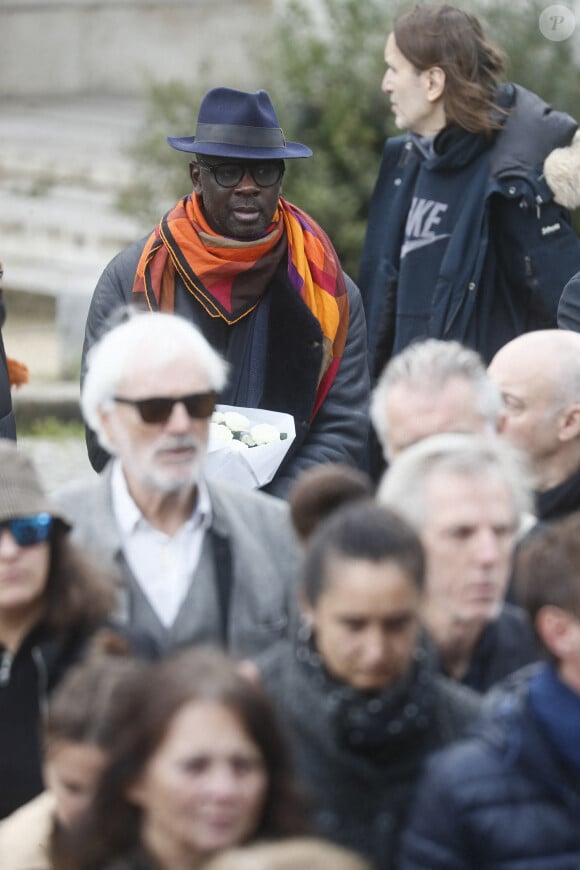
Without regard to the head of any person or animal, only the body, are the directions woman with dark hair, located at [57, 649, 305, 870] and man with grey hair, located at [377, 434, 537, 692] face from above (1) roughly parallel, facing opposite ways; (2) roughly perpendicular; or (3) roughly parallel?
roughly parallel

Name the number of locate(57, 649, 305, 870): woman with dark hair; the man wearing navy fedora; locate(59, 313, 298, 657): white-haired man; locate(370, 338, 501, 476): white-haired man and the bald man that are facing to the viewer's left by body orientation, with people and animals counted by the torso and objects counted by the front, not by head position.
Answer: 1

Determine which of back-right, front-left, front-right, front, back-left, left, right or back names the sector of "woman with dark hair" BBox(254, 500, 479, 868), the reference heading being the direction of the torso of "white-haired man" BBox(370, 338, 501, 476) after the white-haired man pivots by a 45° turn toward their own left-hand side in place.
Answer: front-right

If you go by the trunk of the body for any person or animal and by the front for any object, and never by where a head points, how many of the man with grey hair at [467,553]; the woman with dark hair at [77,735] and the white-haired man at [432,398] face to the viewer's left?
0

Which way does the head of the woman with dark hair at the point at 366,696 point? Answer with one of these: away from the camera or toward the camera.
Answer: toward the camera

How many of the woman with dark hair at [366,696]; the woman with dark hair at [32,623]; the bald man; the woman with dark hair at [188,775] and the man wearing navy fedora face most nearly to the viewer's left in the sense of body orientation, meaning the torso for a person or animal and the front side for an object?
1

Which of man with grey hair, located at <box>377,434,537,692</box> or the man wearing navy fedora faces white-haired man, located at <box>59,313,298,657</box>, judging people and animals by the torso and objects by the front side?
the man wearing navy fedora

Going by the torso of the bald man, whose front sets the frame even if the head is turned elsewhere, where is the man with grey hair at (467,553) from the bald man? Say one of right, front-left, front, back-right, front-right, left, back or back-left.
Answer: left

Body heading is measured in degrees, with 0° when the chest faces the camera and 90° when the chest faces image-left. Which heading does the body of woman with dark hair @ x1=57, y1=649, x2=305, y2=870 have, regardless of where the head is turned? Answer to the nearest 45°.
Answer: approximately 315°

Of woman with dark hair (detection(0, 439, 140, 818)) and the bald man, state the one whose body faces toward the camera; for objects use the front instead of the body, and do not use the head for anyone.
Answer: the woman with dark hair

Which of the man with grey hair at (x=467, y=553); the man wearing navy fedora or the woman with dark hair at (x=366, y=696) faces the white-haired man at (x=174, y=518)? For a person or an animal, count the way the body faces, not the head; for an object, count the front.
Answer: the man wearing navy fedora

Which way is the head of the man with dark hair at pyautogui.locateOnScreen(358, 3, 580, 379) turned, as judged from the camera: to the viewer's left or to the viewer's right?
to the viewer's left

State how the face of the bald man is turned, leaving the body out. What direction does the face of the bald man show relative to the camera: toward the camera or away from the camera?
toward the camera

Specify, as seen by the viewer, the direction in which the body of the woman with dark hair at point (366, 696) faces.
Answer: toward the camera

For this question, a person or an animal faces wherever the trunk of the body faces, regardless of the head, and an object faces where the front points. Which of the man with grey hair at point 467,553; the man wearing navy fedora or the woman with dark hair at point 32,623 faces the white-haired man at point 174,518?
the man wearing navy fedora

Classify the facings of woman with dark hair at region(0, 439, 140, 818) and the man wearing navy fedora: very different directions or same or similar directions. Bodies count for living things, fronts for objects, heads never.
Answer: same or similar directions

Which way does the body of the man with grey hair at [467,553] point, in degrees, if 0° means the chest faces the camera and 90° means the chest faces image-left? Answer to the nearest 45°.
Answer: approximately 315°

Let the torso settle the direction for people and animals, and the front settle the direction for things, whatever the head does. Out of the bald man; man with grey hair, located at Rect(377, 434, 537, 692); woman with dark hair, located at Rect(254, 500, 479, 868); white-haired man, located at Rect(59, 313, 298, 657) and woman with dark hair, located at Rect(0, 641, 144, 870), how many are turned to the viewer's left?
1

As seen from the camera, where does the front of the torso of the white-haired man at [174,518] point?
toward the camera

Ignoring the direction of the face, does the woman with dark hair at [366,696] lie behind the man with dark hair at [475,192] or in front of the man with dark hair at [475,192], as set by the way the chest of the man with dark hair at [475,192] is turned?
in front
